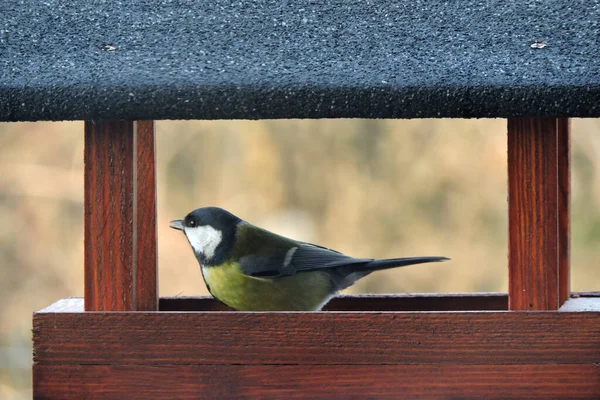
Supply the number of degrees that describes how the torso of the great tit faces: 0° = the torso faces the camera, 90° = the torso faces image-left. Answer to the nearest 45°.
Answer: approximately 90°
